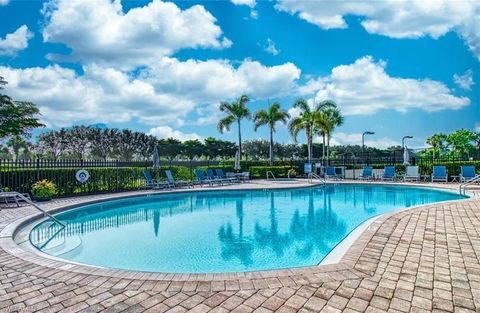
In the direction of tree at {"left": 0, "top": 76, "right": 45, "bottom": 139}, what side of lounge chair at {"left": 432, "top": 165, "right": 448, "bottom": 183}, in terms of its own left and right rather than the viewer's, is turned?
right

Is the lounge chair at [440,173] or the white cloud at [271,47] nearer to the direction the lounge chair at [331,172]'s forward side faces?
the lounge chair

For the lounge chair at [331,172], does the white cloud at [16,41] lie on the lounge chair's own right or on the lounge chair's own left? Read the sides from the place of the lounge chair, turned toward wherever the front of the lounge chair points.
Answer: on the lounge chair's own right

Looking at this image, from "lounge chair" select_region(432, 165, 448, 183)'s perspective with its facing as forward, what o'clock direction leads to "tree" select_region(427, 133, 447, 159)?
The tree is roughly at 6 o'clock from the lounge chair.

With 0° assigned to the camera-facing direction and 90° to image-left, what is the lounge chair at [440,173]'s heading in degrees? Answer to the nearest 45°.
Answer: approximately 0°
